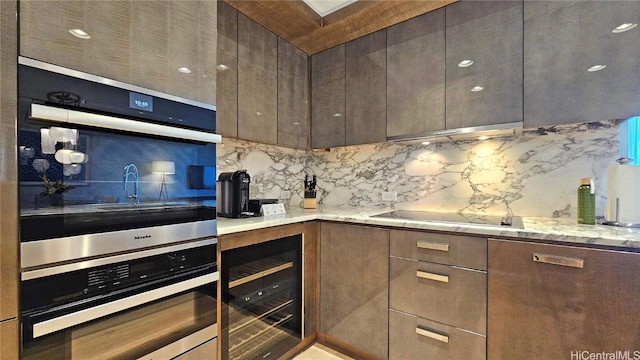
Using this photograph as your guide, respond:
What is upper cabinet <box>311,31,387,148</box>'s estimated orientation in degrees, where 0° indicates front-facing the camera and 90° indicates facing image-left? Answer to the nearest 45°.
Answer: approximately 45°

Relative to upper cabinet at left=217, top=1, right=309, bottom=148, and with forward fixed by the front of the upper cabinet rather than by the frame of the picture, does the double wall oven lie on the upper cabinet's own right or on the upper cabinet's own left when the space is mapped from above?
on the upper cabinet's own right

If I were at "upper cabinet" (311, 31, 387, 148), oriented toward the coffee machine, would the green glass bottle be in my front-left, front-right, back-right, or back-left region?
back-left

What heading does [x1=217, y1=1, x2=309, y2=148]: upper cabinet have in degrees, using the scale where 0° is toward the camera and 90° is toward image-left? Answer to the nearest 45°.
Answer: approximately 315°

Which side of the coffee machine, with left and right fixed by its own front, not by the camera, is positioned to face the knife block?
left

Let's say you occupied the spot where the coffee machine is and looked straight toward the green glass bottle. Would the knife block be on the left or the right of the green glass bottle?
left
